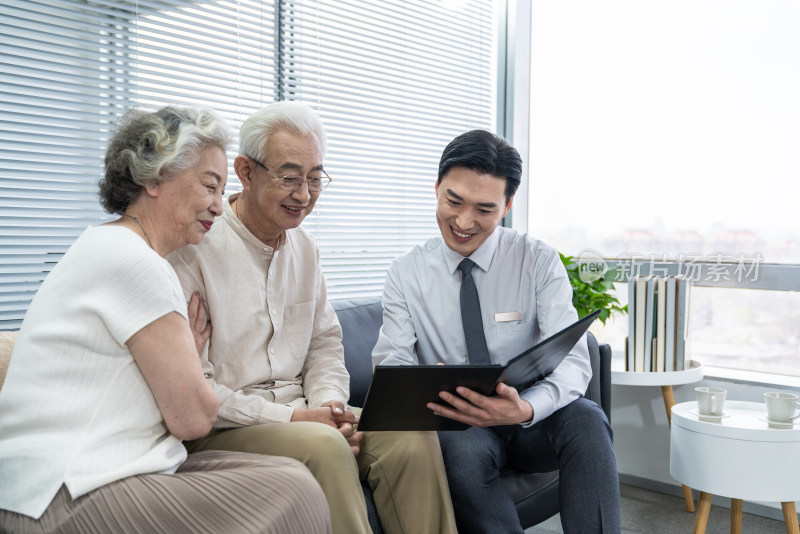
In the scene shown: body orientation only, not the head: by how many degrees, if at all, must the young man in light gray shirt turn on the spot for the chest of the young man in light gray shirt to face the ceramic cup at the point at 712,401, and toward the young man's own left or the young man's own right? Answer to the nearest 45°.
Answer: approximately 135° to the young man's own left

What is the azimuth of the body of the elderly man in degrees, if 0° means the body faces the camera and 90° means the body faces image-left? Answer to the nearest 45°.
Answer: approximately 315°

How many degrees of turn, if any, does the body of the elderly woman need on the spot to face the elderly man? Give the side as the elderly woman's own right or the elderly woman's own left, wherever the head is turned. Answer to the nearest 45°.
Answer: approximately 45° to the elderly woman's own left

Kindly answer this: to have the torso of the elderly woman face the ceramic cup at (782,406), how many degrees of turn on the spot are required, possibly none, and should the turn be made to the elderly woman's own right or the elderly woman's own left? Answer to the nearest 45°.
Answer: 0° — they already face it

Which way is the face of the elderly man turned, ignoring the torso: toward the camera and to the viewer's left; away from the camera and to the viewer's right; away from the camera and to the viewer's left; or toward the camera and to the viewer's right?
toward the camera and to the viewer's right

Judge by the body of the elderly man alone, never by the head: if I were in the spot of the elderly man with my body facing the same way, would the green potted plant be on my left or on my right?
on my left

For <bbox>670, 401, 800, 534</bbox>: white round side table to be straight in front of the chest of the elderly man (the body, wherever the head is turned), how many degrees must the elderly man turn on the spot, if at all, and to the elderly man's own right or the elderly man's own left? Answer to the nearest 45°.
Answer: approximately 45° to the elderly man's own left

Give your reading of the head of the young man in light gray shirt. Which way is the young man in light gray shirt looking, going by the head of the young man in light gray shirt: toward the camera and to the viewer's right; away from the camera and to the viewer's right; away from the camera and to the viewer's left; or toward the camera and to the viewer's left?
toward the camera and to the viewer's left

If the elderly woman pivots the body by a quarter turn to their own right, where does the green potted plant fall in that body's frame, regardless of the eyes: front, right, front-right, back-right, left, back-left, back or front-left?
back-left

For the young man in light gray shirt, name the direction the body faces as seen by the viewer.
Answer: toward the camera

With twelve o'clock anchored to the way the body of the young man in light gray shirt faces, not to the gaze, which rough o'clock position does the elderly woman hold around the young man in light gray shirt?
The elderly woman is roughly at 1 o'clock from the young man in light gray shirt.

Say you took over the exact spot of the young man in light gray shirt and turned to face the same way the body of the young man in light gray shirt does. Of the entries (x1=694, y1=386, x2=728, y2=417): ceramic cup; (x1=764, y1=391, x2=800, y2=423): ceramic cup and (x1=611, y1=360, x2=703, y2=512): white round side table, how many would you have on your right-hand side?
0

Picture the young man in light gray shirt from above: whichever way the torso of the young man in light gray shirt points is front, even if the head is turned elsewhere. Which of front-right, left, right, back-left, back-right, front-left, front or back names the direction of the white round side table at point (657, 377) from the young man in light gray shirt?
back-left

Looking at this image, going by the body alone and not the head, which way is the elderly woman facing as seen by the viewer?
to the viewer's right

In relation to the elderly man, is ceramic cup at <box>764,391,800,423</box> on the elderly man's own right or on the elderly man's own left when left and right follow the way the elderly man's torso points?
on the elderly man's own left

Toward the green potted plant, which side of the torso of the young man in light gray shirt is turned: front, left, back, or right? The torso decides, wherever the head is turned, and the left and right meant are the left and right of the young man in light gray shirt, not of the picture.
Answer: back
